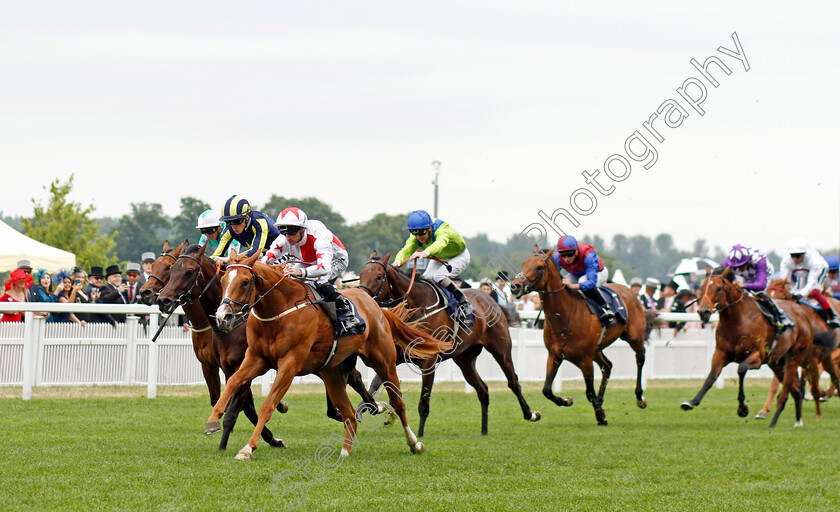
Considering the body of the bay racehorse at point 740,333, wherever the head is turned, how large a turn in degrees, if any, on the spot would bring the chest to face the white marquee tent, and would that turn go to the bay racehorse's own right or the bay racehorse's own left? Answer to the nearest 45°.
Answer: approximately 45° to the bay racehorse's own right

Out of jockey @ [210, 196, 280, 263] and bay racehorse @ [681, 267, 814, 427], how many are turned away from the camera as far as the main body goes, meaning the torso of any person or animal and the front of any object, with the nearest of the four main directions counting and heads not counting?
0

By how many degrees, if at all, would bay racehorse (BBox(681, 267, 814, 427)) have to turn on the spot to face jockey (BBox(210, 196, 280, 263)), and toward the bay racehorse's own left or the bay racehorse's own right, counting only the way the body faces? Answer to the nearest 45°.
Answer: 0° — it already faces them

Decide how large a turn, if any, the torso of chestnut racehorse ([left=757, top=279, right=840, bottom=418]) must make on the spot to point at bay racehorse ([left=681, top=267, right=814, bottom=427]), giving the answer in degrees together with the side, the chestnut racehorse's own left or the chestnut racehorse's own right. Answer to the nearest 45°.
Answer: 0° — it already faces it

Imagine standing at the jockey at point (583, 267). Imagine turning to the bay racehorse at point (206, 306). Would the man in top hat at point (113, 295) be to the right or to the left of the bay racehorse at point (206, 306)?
right

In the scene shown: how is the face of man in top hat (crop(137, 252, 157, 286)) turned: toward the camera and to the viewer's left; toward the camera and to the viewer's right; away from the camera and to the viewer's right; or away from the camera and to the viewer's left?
toward the camera and to the viewer's right

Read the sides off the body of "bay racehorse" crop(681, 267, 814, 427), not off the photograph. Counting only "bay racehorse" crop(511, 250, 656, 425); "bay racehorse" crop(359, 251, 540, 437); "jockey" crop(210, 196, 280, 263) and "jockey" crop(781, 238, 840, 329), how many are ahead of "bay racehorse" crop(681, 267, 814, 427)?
3

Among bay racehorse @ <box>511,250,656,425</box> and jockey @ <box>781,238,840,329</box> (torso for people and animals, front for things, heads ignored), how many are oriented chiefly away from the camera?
0

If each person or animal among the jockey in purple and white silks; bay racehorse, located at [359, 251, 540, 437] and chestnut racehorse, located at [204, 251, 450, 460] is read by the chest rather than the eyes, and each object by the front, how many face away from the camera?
0

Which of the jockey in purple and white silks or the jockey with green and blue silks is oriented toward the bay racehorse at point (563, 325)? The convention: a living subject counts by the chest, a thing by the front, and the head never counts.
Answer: the jockey in purple and white silks

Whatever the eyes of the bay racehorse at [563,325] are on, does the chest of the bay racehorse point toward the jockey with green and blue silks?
yes

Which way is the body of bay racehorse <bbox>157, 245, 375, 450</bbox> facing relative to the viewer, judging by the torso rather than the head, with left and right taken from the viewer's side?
facing the viewer and to the left of the viewer

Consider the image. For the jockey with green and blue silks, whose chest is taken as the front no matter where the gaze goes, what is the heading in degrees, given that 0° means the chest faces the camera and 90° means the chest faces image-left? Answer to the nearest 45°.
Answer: approximately 45°

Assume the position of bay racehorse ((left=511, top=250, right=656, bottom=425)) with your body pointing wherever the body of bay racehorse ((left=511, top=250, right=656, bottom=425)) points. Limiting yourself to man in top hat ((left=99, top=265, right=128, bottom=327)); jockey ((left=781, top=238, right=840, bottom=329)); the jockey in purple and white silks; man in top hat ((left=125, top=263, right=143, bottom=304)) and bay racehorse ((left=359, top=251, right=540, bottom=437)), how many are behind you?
2

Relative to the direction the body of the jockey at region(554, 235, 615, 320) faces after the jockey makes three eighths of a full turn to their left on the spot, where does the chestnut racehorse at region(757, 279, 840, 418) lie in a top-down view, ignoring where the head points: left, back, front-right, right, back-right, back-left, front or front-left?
front-left

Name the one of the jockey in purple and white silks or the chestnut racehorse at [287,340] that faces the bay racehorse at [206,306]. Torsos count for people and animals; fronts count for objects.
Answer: the jockey in purple and white silks

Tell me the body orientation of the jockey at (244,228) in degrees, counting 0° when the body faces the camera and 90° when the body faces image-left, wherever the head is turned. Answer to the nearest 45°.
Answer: approximately 45°

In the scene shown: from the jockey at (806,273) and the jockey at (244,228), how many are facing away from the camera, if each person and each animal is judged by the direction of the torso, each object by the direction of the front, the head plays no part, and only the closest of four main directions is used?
0
